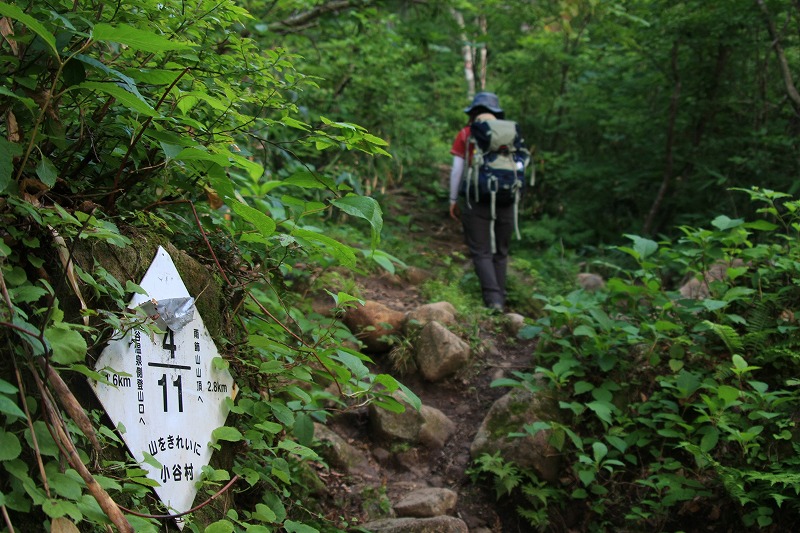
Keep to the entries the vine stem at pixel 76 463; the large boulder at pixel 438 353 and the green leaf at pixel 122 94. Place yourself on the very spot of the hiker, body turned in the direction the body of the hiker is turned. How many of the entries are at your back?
3

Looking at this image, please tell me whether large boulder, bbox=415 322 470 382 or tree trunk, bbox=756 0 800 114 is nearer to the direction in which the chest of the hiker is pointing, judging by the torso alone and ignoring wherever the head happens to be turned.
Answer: the tree trunk

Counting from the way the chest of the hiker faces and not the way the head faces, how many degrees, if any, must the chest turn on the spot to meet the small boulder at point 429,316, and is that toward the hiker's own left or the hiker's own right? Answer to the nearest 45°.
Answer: approximately 180°

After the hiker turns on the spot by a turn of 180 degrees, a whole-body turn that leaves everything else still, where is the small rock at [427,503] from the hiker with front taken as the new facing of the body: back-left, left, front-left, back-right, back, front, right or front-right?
front

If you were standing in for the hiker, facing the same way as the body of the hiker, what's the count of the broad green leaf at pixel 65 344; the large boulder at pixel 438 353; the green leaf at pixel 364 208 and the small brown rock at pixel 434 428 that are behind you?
4

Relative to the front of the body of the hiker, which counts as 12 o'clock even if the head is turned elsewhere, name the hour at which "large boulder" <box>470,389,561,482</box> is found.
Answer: The large boulder is roughly at 6 o'clock from the hiker.

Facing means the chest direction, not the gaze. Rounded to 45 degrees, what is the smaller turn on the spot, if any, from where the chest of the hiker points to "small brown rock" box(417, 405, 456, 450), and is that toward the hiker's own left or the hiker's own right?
approximately 180°

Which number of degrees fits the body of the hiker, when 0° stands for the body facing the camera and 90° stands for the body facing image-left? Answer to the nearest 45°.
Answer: approximately 180°

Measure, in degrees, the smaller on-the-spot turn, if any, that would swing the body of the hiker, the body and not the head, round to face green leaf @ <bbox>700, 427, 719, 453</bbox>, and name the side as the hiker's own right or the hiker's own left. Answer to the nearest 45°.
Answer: approximately 180°

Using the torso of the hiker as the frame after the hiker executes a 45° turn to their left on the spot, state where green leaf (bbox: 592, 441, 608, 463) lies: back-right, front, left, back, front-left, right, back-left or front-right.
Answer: back-left

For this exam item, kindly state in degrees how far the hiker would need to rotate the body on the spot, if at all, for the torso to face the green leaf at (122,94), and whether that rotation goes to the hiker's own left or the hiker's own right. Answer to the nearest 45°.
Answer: approximately 180°

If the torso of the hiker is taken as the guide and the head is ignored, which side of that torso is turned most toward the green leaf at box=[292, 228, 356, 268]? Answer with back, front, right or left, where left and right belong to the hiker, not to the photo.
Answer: back
